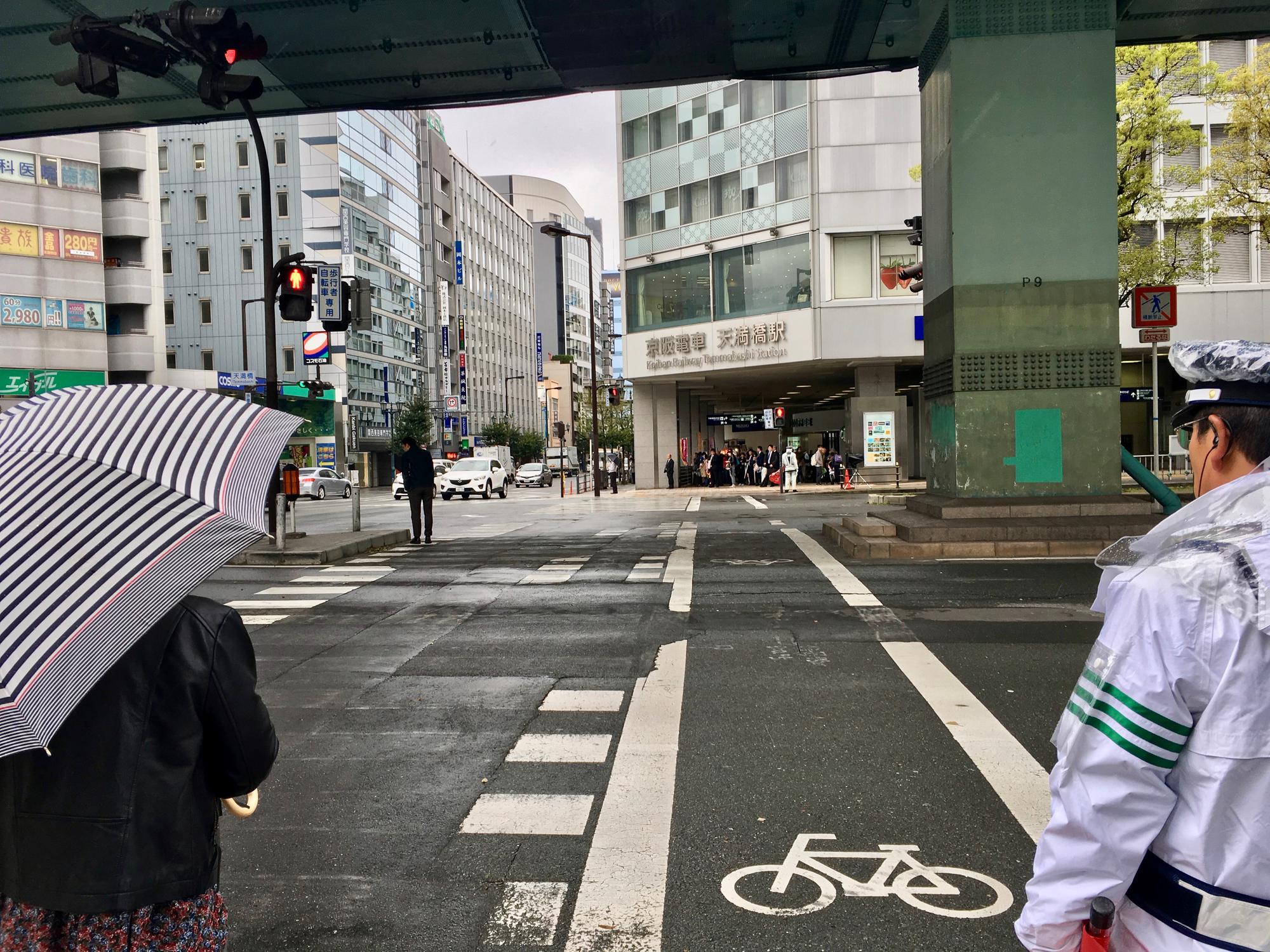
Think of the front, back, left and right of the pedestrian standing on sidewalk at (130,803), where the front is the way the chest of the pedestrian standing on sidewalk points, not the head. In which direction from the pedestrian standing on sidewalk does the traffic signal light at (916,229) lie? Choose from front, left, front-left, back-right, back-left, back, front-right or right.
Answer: front

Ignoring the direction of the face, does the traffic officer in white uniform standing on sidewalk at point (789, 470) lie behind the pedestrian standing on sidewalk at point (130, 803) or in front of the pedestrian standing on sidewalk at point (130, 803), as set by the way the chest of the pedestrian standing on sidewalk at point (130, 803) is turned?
in front

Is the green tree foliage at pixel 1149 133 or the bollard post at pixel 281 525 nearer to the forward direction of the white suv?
the bollard post

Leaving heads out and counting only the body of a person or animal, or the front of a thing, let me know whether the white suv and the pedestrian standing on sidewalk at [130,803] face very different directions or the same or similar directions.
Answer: very different directions

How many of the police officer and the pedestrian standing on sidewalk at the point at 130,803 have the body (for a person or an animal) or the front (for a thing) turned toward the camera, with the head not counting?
0

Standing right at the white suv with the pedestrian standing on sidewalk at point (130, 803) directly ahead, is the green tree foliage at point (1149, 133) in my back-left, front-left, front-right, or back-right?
front-left

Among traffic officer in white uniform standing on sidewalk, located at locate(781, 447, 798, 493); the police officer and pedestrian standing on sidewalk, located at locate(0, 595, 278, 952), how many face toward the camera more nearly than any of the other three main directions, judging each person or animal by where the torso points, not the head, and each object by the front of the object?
1

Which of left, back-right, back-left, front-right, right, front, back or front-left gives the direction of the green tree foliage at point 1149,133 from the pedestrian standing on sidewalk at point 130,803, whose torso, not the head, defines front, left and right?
front

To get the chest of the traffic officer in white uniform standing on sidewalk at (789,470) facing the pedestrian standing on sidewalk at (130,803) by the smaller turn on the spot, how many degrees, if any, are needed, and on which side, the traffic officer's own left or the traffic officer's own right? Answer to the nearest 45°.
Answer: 0° — they already face them

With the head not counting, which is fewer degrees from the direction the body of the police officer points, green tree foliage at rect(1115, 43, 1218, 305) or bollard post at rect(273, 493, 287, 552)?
the bollard post

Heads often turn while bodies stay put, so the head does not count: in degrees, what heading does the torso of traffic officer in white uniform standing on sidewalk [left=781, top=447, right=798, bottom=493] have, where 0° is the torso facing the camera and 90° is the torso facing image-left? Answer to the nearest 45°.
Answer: approximately 0°

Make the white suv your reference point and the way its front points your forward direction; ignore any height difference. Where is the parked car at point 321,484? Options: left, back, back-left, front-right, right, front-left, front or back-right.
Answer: right

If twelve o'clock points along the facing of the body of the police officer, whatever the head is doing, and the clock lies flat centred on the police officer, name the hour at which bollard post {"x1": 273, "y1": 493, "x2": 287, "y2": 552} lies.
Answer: The bollard post is roughly at 12 o'clock from the police officer.

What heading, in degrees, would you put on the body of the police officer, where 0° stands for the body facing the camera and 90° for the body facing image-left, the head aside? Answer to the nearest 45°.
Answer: approximately 135°

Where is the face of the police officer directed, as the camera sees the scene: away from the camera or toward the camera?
away from the camera

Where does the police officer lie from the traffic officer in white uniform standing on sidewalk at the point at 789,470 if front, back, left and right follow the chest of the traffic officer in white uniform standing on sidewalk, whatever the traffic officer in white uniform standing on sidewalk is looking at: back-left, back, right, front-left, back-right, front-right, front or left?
front

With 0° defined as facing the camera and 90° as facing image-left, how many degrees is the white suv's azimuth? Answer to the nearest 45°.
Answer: approximately 45°

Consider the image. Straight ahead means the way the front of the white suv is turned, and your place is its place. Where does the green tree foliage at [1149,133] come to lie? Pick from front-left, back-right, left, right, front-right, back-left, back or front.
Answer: left
